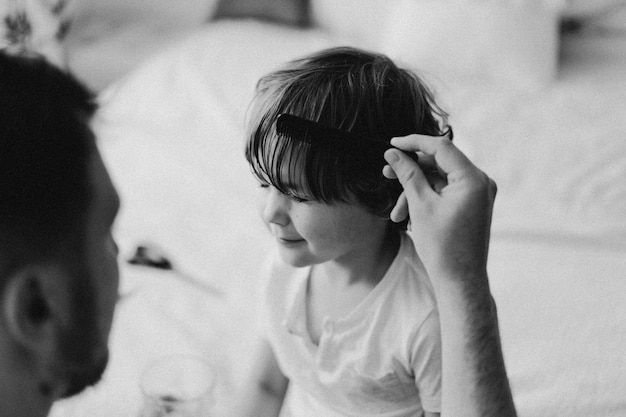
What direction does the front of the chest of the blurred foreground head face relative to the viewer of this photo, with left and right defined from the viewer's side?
facing away from the viewer and to the right of the viewer

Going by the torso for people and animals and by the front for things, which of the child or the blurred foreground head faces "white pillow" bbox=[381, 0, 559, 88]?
the blurred foreground head

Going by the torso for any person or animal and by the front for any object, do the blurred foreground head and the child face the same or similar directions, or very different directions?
very different directions

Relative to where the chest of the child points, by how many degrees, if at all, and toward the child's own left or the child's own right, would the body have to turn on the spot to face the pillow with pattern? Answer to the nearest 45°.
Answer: approximately 90° to the child's own right
